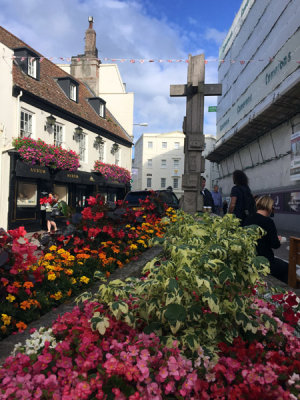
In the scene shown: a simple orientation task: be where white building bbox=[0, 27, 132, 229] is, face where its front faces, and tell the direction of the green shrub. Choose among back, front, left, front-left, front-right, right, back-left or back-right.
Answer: front-right

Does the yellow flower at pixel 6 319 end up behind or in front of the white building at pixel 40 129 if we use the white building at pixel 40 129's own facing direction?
in front

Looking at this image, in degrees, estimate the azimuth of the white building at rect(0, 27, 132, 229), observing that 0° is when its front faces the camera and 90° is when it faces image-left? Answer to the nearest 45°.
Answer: approximately 315°

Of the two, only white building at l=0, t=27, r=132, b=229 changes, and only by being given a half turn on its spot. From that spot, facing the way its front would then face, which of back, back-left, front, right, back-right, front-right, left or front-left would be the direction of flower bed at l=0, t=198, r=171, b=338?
back-left

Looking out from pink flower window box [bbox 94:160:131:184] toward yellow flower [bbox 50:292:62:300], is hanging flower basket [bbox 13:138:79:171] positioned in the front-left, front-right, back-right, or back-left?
front-right

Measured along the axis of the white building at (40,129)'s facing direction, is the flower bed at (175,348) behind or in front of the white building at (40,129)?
in front

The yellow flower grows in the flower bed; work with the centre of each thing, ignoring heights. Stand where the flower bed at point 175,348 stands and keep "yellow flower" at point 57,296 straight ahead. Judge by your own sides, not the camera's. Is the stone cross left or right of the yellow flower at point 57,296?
right

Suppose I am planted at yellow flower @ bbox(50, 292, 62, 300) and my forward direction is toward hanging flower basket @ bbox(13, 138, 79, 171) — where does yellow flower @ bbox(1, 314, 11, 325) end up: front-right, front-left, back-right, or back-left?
back-left
